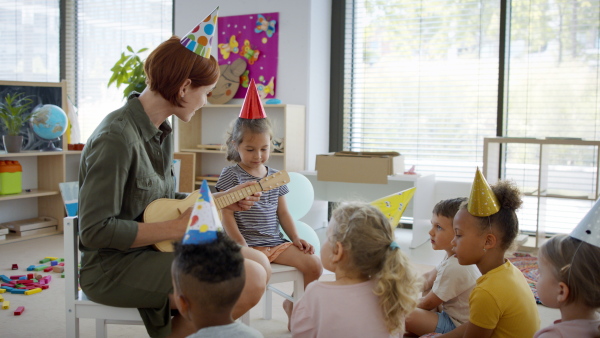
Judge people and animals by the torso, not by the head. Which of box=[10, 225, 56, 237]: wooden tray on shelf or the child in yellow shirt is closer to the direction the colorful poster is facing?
the child in yellow shirt

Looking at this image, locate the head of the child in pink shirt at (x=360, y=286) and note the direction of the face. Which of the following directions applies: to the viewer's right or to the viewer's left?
to the viewer's left

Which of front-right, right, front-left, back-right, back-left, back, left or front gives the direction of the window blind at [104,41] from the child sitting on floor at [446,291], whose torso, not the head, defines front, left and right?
front-right

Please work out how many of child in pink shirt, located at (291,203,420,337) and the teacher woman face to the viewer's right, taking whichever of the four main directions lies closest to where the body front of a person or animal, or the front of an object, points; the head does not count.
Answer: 1

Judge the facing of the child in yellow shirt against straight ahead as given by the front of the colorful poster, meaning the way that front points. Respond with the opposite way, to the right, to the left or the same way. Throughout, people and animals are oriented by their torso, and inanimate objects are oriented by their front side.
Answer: to the right

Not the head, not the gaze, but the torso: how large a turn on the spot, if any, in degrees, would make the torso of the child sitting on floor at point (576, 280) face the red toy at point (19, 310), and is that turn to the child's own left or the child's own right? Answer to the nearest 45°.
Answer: approximately 45° to the child's own left

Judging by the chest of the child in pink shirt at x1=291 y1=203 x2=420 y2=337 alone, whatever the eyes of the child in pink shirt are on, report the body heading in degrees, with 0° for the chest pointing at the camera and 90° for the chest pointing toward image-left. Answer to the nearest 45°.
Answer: approximately 135°

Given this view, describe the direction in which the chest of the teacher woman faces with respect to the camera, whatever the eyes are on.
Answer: to the viewer's right

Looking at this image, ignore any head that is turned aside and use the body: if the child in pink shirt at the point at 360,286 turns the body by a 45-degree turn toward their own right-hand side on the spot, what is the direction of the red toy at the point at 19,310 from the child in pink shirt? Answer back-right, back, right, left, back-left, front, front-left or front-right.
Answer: front-left

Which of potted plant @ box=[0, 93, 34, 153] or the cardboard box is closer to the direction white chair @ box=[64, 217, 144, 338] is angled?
the cardboard box

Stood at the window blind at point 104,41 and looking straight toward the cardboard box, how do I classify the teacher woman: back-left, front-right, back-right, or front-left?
front-right

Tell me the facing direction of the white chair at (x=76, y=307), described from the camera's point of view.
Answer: facing to the right of the viewer

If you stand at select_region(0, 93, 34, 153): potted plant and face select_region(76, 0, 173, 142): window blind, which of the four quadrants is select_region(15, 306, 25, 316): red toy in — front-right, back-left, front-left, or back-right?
back-right

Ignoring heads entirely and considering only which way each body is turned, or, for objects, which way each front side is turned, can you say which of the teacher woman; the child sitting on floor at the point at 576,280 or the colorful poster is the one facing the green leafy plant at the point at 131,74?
the child sitting on floor

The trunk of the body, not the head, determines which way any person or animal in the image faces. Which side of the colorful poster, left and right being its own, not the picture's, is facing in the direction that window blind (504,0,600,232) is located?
left

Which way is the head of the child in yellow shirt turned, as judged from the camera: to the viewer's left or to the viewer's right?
to the viewer's left

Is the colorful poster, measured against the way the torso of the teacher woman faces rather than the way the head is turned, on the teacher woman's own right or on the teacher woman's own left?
on the teacher woman's own left

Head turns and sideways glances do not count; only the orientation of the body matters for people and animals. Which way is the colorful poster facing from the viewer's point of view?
toward the camera

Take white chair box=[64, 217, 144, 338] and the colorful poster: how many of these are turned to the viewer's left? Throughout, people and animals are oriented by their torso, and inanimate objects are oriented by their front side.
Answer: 0

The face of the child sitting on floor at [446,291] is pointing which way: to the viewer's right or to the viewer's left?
to the viewer's left

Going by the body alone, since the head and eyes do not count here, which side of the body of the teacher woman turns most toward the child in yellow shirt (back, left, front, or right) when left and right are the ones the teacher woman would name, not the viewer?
front

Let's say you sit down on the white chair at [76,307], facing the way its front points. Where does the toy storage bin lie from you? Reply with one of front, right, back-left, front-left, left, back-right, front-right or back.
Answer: left

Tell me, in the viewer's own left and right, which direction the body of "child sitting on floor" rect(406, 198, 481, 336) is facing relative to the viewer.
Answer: facing to the left of the viewer
